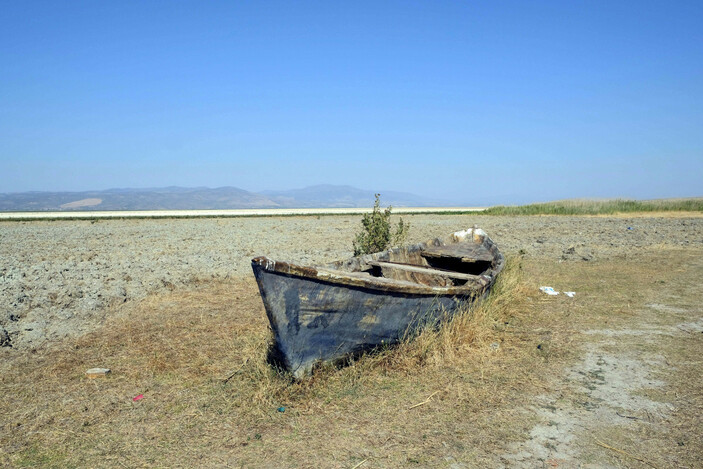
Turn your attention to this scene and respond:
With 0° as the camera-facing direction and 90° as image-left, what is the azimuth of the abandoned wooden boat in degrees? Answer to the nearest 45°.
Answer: approximately 45°

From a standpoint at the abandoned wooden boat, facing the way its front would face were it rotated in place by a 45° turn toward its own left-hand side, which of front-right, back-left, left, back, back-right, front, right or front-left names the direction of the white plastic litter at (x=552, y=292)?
back-left
